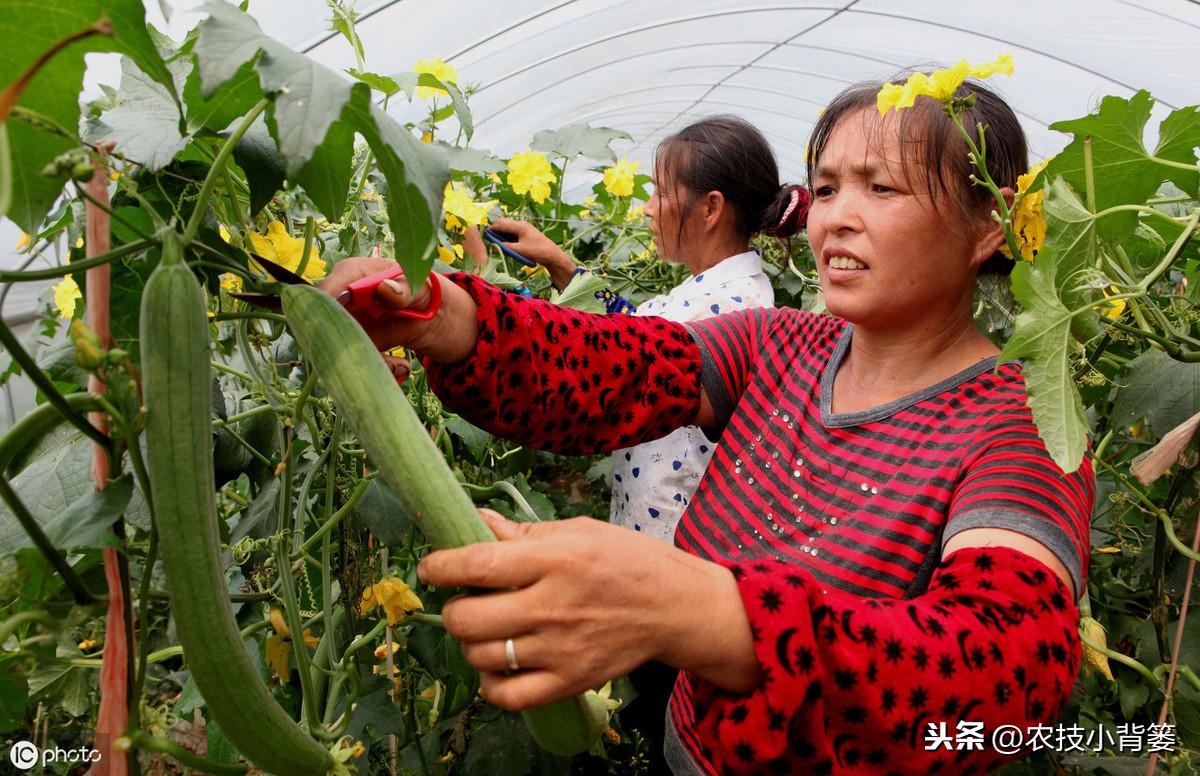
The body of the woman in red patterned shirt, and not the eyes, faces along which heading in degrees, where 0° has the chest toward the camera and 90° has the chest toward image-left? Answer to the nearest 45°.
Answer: approximately 45°

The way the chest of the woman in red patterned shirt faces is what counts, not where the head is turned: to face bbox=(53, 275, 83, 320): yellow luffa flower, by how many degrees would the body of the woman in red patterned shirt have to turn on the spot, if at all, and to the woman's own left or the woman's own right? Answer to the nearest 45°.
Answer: approximately 45° to the woman's own right

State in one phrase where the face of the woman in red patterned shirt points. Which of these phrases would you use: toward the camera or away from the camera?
toward the camera
